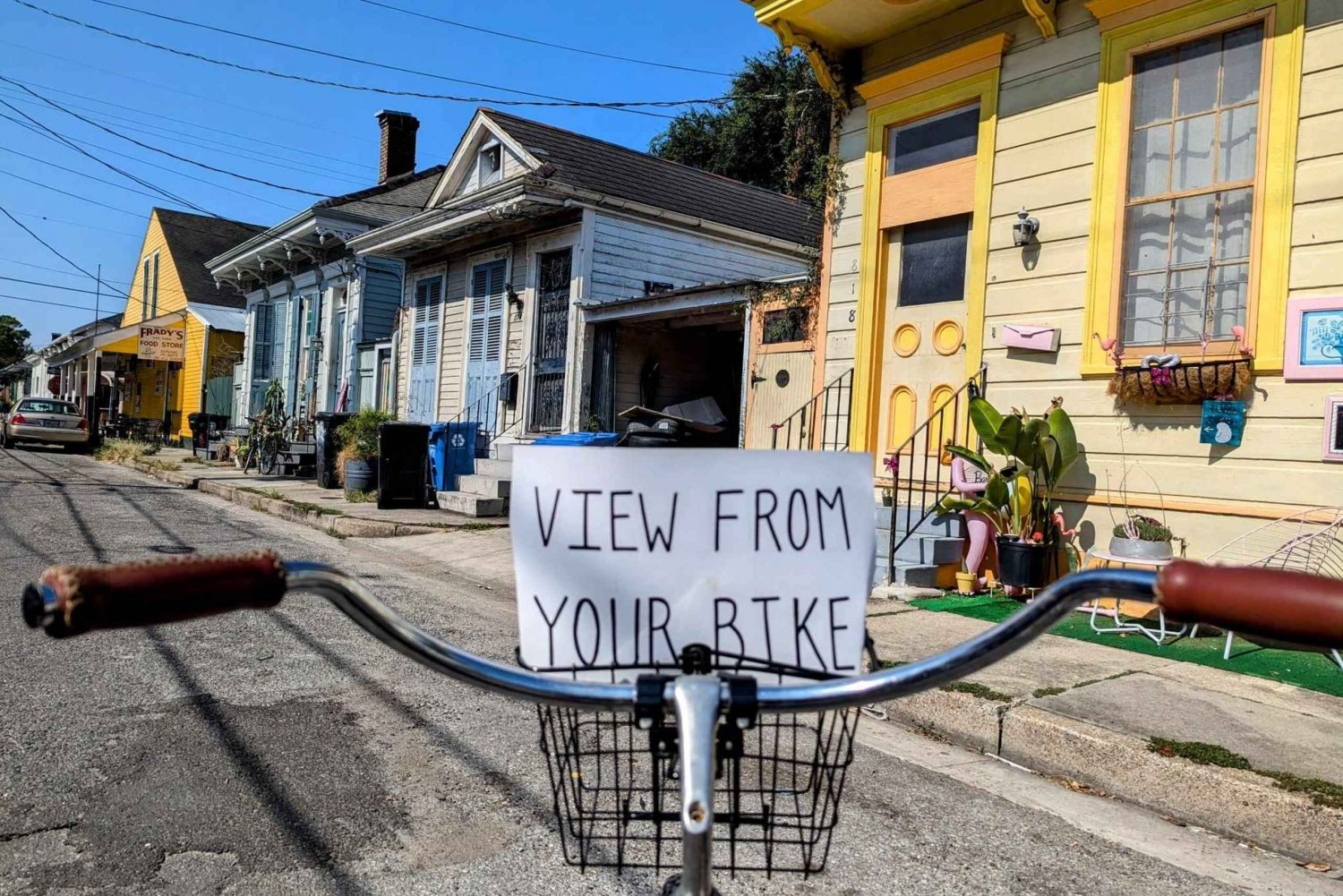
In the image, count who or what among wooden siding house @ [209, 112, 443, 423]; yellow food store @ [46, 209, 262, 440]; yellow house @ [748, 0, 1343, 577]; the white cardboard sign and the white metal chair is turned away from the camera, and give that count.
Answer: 0

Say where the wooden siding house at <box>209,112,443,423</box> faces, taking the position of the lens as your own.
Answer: facing the viewer and to the left of the viewer

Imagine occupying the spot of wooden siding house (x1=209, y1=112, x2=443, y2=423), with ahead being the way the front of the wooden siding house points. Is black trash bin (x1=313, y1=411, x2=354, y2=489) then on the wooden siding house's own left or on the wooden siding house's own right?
on the wooden siding house's own left

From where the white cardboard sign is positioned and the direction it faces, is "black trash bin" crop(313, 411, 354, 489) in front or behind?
behind

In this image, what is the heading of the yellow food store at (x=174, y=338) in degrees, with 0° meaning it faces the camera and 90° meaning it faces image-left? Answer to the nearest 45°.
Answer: approximately 45°

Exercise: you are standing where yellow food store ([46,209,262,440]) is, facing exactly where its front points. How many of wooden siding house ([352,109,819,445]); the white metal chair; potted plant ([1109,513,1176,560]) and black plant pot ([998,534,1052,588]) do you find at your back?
0

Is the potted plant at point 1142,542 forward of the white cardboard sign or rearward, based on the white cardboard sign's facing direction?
rearward

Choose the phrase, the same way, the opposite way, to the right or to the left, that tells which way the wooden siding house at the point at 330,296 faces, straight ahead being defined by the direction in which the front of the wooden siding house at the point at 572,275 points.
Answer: the same way

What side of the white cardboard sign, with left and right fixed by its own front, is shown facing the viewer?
front

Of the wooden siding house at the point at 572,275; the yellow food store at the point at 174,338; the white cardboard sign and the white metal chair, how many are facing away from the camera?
0

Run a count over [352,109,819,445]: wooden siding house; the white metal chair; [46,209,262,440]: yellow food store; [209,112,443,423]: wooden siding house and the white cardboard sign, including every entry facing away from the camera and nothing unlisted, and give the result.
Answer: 0

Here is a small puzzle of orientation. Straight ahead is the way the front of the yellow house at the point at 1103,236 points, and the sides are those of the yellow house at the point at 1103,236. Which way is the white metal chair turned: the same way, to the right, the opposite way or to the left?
the same way

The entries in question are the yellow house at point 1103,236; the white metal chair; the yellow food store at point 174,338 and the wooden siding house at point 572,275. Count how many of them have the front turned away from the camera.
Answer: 0

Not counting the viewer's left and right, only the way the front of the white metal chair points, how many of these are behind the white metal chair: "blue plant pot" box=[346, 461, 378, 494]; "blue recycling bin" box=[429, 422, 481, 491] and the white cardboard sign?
0
